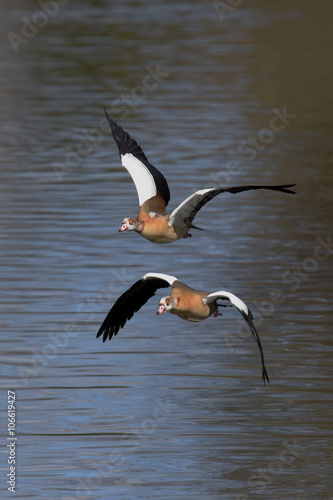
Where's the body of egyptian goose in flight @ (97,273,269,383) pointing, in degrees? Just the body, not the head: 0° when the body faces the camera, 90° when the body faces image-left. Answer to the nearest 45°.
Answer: approximately 45°

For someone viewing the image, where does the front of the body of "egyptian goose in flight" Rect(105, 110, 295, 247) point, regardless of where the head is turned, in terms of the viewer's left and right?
facing the viewer and to the left of the viewer

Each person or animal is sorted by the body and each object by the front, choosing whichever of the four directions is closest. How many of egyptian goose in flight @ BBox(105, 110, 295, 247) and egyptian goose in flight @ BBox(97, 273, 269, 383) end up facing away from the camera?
0
